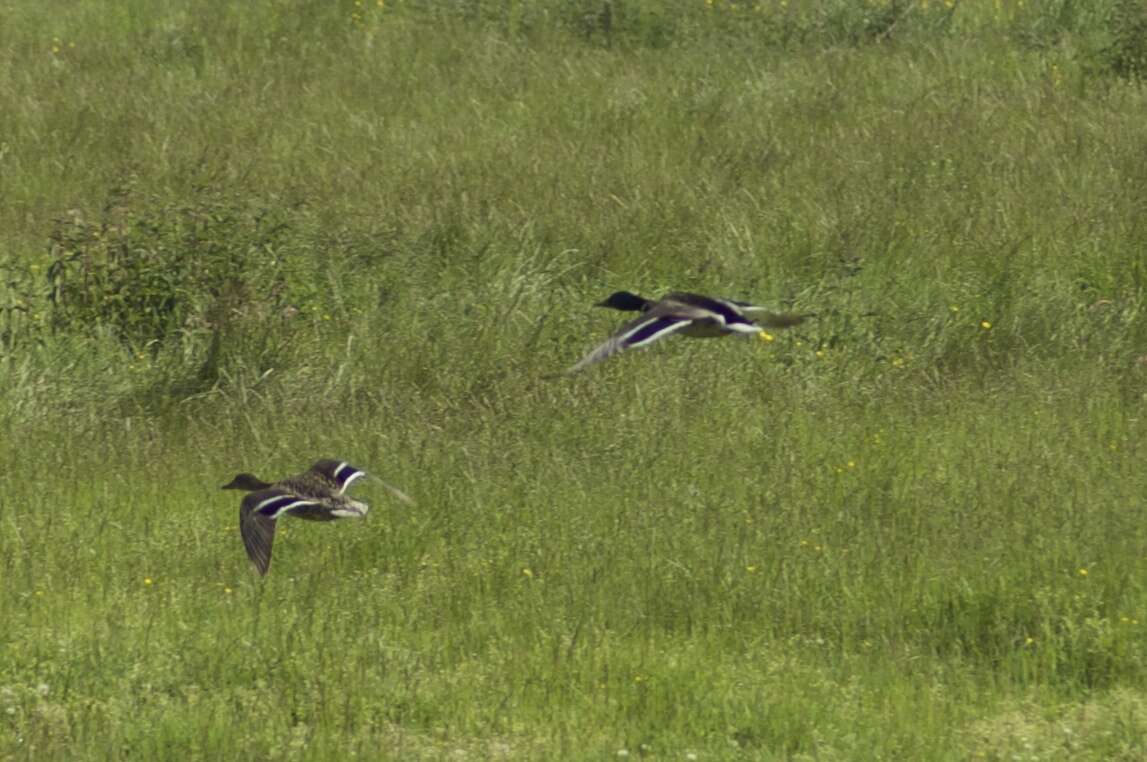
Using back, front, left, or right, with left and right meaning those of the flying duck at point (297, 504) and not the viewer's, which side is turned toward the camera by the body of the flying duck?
left

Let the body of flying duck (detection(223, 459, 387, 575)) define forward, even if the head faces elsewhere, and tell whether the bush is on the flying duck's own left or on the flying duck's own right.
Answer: on the flying duck's own right

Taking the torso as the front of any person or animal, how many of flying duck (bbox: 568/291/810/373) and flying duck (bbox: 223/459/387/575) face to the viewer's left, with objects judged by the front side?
2

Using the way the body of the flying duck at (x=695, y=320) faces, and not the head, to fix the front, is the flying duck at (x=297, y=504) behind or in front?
in front

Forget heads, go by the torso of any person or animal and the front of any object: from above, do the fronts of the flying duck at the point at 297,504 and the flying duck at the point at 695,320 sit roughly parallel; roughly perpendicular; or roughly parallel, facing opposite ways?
roughly parallel

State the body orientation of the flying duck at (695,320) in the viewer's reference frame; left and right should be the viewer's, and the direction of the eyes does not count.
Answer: facing to the left of the viewer

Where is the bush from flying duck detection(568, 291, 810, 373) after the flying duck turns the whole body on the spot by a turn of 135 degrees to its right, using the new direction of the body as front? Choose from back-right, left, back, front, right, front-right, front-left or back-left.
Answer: left

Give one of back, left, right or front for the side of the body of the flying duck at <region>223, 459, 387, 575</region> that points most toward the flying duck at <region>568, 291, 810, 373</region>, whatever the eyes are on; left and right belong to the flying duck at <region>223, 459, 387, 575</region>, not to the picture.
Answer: back
